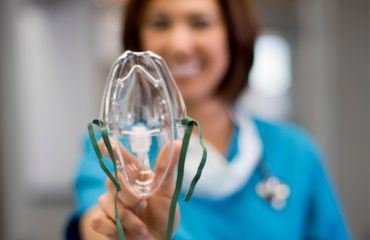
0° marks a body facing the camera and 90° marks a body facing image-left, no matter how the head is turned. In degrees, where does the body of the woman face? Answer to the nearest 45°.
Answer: approximately 0°
